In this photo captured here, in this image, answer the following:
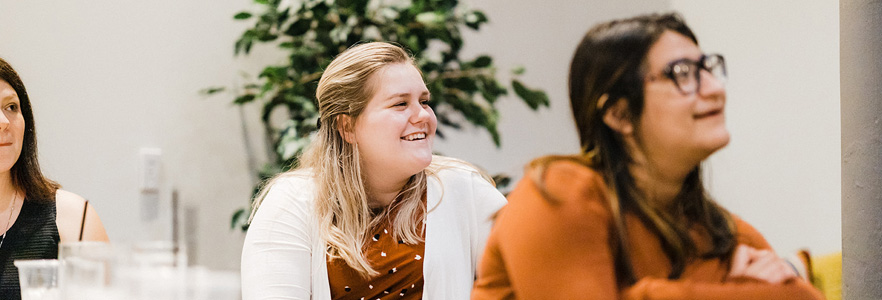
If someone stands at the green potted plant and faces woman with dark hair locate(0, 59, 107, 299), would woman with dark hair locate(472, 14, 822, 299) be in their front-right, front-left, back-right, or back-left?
front-left

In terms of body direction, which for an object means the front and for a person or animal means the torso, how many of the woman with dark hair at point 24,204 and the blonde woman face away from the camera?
0

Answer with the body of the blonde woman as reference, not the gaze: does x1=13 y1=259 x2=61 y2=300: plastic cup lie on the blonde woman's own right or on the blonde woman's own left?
on the blonde woman's own right

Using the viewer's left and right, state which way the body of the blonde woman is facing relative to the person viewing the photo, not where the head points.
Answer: facing the viewer and to the right of the viewer

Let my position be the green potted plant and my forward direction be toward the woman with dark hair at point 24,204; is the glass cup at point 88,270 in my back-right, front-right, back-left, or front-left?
front-left

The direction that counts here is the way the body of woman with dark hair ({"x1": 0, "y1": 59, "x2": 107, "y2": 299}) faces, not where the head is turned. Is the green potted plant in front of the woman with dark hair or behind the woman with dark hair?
behind

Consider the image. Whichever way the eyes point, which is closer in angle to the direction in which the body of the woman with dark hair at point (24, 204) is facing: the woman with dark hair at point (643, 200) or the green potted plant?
the woman with dark hair

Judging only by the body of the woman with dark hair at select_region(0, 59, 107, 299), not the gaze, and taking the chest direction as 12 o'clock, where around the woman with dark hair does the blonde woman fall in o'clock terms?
The blonde woman is roughly at 9 o'clock from the woman with dark hair.

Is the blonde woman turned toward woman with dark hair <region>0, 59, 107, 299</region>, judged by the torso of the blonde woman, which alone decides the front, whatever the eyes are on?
no

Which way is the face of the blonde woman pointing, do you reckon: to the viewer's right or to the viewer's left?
to the viewer's right
